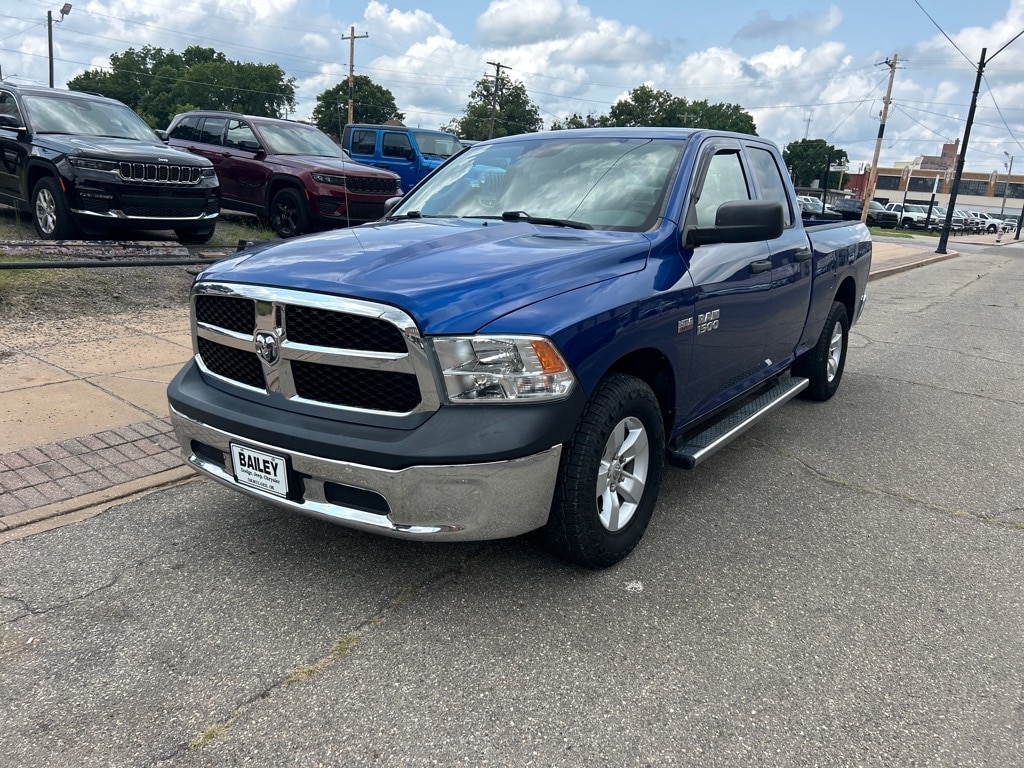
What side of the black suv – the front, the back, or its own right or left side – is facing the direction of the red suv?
left

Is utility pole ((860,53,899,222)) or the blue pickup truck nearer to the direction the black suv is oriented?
the blue pickup truck

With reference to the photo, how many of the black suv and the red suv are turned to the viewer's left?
0

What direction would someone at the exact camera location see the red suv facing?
facing the viewer and to the right of the viewer

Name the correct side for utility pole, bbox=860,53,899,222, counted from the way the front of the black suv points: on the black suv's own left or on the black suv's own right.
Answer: on the black suv's own left

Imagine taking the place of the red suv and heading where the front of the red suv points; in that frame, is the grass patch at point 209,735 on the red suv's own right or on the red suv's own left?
on the red suv's own right

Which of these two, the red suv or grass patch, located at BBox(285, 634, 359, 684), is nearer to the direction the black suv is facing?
the grass patch

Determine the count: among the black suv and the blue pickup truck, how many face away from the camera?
0

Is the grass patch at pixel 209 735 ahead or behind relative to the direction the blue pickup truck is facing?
ahead

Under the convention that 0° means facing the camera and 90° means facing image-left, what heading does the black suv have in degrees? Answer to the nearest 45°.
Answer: approximately 315°

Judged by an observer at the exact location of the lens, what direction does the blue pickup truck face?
facing the viewer and to the left of the viewer
